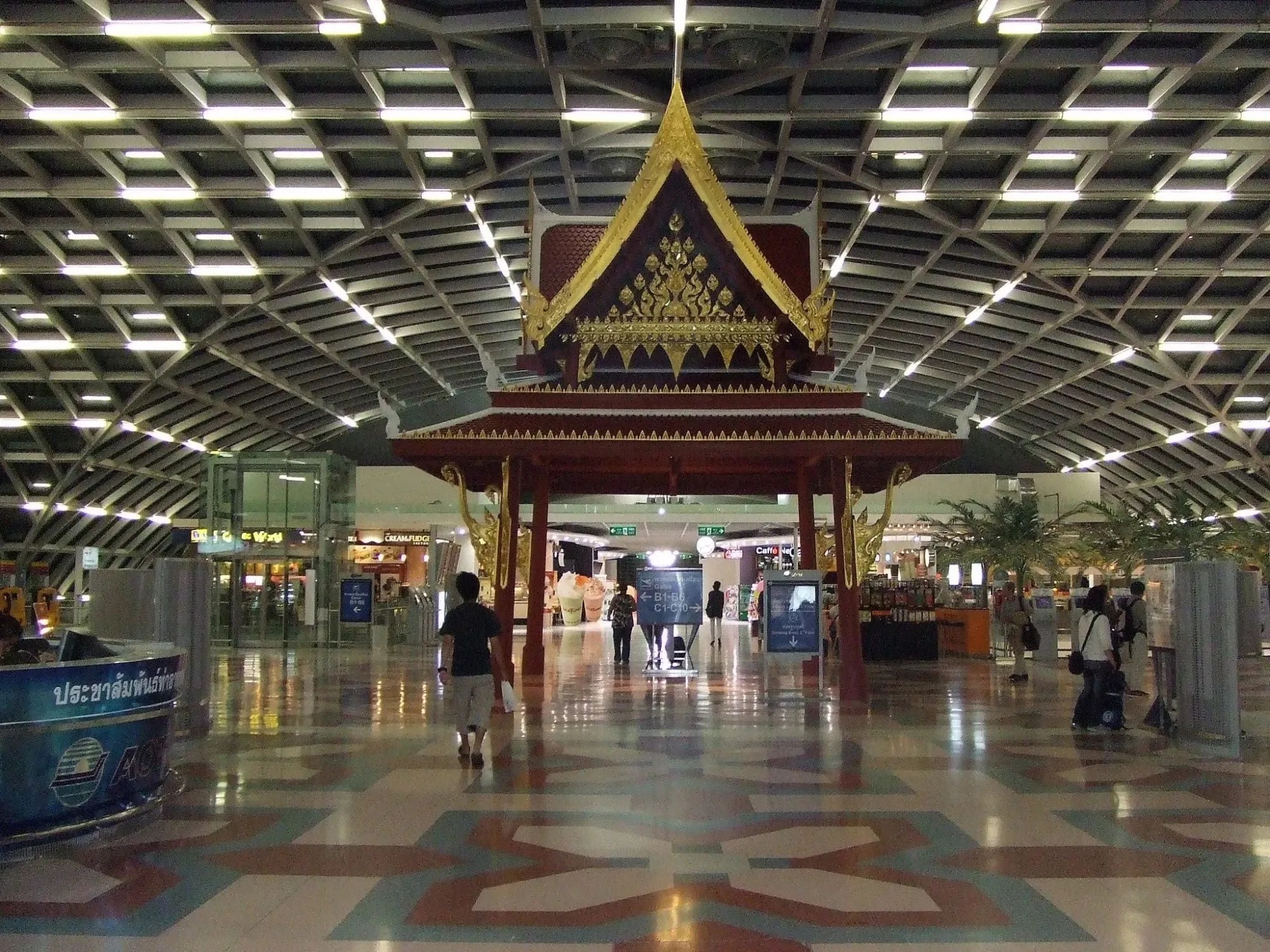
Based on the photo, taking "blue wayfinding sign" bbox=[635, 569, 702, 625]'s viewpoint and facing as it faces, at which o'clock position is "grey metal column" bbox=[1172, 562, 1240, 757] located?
The grey metal column is roughly at 11 o'clock from the blue wayfinding sign.

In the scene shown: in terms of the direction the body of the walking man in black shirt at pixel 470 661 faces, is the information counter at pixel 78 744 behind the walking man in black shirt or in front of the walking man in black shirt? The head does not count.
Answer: behind

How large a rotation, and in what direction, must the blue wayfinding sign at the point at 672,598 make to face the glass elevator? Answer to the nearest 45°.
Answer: approximately 135° to its right

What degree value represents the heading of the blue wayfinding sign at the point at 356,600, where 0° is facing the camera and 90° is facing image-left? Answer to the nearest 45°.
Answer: approximately 0°

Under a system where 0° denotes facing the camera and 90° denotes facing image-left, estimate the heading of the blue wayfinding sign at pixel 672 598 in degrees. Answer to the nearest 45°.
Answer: approximately 0°

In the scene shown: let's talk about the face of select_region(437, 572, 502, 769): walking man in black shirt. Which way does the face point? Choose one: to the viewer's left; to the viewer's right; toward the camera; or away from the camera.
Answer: away from the camera

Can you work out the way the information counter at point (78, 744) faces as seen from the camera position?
facing the viewer and to the right of the viewer

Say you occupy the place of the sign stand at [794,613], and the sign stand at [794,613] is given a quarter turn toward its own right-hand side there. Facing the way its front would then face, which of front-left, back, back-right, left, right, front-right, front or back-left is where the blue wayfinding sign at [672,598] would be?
front-right

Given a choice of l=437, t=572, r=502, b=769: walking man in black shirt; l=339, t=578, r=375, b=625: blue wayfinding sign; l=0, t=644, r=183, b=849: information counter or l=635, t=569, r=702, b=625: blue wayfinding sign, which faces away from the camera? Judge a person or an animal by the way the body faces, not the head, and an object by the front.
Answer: the walking man in black shirt

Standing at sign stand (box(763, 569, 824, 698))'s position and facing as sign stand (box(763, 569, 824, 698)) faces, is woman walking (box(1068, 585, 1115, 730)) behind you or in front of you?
in front

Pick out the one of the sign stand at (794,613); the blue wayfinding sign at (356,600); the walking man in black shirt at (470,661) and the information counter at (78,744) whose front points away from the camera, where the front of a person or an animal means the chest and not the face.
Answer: the walking man in black shirt

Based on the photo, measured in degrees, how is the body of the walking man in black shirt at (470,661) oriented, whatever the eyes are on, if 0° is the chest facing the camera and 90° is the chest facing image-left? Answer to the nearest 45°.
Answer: approximately 180°
